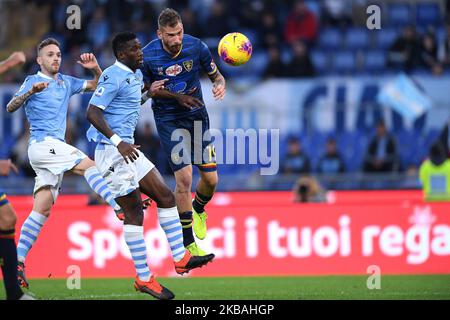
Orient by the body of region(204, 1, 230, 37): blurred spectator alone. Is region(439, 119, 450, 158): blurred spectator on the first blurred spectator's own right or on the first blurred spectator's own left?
on the first blurred spectator's own left

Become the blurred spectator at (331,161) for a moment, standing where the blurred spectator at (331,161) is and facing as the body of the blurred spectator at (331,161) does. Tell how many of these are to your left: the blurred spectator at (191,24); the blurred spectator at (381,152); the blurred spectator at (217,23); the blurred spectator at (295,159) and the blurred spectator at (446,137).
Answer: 2

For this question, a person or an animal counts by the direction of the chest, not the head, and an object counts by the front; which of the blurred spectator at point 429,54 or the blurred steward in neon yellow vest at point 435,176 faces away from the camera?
the blurred steward in neon yellow vest at point 435,176

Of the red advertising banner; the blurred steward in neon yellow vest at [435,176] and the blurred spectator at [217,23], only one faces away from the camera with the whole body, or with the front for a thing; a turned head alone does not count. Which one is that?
the blurred steward in neon yellow vest at [435,176]

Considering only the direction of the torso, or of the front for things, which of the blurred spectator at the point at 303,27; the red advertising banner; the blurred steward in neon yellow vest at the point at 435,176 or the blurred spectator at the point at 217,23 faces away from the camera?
the blurred steward in neon yellow vest at the point at 435,176

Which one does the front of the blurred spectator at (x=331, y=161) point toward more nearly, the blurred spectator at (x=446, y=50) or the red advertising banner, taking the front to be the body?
the red advertising banner

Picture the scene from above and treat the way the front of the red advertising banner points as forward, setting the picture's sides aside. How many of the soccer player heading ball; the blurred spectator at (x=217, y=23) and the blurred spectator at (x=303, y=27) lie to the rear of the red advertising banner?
2

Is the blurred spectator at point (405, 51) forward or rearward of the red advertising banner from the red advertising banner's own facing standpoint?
rearward

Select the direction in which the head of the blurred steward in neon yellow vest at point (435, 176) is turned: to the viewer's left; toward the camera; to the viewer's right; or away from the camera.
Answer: away from the camera
